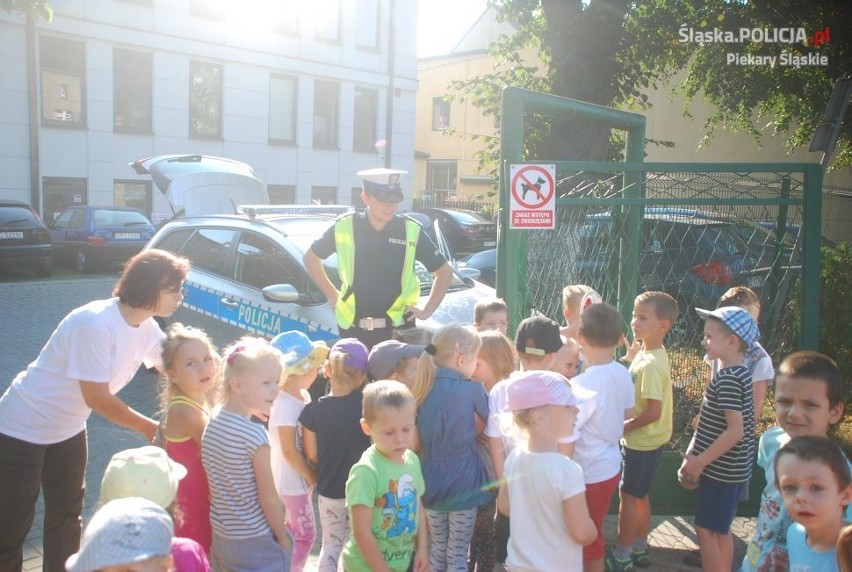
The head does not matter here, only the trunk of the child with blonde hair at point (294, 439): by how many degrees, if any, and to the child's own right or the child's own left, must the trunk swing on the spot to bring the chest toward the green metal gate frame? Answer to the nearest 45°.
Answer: approximately 45° to the child's own left

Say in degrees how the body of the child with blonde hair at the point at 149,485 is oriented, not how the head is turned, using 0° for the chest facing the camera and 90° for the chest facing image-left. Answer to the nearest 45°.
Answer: approximately 225°

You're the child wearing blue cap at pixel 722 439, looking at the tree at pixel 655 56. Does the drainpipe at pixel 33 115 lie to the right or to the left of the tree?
left

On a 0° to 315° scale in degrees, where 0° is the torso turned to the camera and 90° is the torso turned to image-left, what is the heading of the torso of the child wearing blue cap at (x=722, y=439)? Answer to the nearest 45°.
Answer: approximately 90°

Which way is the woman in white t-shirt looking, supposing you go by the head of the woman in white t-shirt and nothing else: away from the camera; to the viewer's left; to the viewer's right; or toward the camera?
to the viewer's right

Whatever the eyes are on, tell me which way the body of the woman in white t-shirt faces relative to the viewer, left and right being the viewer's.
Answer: facing to the right of the viewer

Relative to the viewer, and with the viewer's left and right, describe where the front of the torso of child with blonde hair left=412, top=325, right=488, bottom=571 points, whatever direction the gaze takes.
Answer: facing away from the viewer and to the right of the viewer

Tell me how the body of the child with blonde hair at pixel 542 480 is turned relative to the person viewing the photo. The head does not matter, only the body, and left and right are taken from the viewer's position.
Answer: facing away from the viewer and to the right of the viewer

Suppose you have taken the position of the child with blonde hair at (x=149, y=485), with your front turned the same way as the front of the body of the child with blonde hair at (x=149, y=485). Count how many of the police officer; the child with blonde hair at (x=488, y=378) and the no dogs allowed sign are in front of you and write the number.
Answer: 3

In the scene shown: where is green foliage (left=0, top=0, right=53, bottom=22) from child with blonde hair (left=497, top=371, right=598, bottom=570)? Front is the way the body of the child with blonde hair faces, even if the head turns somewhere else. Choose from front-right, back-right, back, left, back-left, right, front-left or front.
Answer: left

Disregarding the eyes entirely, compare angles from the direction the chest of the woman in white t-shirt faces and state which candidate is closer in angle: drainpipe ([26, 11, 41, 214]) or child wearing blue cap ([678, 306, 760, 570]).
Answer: the child wearing blue cap

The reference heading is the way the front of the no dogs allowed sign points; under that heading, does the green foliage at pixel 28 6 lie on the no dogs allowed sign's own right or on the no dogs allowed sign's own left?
on the no dogs allowed sign's own right
